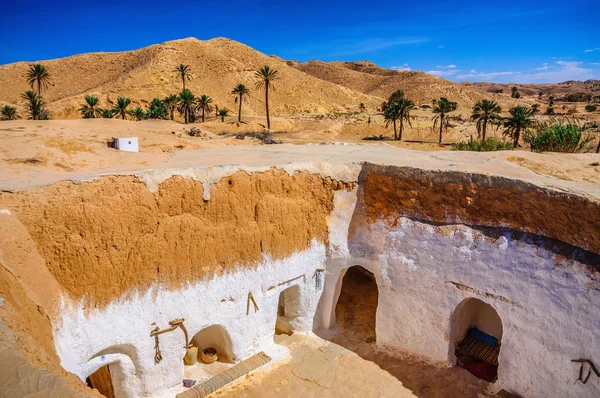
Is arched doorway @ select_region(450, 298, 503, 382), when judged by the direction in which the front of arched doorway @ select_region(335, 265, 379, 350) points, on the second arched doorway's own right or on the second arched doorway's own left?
on the second arched doorway's own left

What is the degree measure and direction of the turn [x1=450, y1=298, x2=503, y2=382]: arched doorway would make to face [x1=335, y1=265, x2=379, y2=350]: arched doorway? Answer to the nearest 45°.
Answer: approximately 45° to its right

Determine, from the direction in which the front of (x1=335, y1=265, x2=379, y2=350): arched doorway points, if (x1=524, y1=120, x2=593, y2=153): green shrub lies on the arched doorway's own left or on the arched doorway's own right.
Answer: on the arched doorway's own left

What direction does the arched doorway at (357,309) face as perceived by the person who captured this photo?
facing the viewer

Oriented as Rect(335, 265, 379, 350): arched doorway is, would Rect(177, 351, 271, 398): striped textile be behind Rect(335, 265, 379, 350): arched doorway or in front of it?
in front

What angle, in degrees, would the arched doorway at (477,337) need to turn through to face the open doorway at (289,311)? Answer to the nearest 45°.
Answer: approximately 45° to its right

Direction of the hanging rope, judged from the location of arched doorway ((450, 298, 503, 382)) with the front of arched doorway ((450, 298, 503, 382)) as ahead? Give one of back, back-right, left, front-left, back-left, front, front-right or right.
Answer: front

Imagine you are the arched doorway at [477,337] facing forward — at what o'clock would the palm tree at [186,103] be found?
The palm tree is roughly at 3 o'clock from the arched doorway.

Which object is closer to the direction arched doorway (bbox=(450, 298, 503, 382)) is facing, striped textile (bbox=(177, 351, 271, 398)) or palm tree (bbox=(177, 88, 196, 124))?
the striped textile

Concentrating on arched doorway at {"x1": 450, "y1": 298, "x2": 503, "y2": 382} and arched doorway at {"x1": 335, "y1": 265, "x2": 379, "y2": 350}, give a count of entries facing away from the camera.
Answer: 0

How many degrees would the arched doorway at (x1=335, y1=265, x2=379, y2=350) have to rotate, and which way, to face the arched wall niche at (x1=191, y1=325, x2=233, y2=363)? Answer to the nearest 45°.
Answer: approximately 45° to its right

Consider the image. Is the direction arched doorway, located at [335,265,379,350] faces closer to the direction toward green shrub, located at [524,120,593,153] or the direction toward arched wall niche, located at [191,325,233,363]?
the arched wall niche

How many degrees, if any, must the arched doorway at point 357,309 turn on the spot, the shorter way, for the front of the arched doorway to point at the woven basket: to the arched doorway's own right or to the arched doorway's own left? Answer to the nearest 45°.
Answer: approximately 45° to the arched doorway's own right

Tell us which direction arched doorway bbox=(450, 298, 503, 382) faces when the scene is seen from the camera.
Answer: facing the viewer and to the left of the viewer

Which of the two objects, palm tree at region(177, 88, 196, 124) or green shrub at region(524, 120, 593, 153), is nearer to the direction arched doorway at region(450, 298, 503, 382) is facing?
the palm tree
